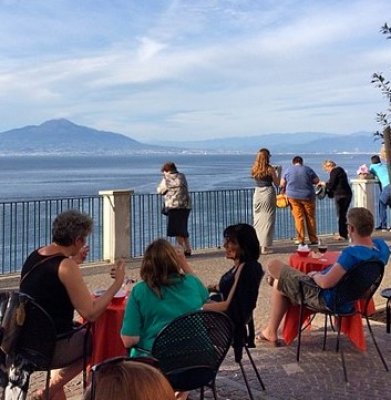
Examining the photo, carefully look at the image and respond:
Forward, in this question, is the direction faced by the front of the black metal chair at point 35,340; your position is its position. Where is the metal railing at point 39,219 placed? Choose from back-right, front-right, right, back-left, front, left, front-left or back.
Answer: front-left

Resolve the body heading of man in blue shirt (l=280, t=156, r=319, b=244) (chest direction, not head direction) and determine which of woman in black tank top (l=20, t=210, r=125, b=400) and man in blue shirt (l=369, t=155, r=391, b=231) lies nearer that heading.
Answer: the man in blue shirt

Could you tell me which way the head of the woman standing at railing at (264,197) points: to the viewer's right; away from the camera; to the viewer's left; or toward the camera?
away from the camera

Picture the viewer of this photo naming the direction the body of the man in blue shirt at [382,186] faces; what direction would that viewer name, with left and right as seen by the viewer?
facing away from the viewer and to the left of the viewer

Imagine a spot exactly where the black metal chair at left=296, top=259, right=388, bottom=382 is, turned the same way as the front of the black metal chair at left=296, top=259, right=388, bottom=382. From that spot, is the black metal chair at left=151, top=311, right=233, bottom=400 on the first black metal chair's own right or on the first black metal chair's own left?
on the first black metal chair's own left

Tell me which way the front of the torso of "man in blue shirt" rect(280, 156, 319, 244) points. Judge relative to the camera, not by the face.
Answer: away from the camera

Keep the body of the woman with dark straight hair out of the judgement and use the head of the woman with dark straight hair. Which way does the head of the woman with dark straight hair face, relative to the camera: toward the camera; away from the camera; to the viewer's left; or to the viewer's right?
to the viewer's left

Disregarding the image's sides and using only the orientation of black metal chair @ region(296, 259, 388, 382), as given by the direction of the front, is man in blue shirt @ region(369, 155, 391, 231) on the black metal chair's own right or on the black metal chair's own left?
on the black metal chair's own right

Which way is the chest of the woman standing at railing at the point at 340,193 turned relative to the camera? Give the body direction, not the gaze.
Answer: to the viewer's left

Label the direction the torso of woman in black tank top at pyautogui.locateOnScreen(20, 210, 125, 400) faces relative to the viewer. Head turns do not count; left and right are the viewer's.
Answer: facing away from the viewer and to the right of the viewer
